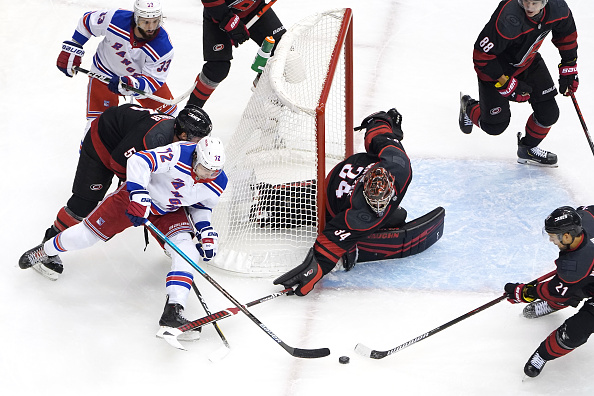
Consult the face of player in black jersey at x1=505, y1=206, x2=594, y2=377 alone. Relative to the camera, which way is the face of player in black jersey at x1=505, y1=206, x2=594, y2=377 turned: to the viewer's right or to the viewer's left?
to the viewer's left

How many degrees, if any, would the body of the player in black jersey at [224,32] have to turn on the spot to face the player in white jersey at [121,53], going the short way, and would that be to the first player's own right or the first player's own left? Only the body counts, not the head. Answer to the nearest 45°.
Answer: approximately 90° to the first player's own right

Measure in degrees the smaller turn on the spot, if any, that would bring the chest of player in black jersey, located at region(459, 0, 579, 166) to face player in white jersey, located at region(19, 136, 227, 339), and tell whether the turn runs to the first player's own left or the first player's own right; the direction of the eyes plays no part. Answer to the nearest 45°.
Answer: approximately 90° to the first player's own right

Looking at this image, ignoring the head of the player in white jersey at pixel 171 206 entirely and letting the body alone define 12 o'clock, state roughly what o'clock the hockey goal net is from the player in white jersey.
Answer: The hockey goal net is roughly at 9 o'clock from the player in white jersey.

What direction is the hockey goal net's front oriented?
to the viewer's right

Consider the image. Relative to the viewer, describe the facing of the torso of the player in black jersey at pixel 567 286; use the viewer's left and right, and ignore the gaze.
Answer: facing to the left of the viewer

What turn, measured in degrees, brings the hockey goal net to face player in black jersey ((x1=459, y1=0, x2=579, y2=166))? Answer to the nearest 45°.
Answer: approximately 45° to its left

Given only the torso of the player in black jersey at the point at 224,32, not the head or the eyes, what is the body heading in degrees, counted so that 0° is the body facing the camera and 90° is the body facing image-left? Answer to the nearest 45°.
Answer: approximately 315°

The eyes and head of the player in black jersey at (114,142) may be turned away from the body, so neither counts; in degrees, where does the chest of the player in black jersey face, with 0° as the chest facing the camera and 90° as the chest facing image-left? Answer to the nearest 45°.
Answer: approximately 270°

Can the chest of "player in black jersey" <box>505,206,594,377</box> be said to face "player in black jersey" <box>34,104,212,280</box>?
yes

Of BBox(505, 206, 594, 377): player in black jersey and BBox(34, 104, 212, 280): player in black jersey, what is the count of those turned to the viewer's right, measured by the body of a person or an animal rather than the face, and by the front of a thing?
1
